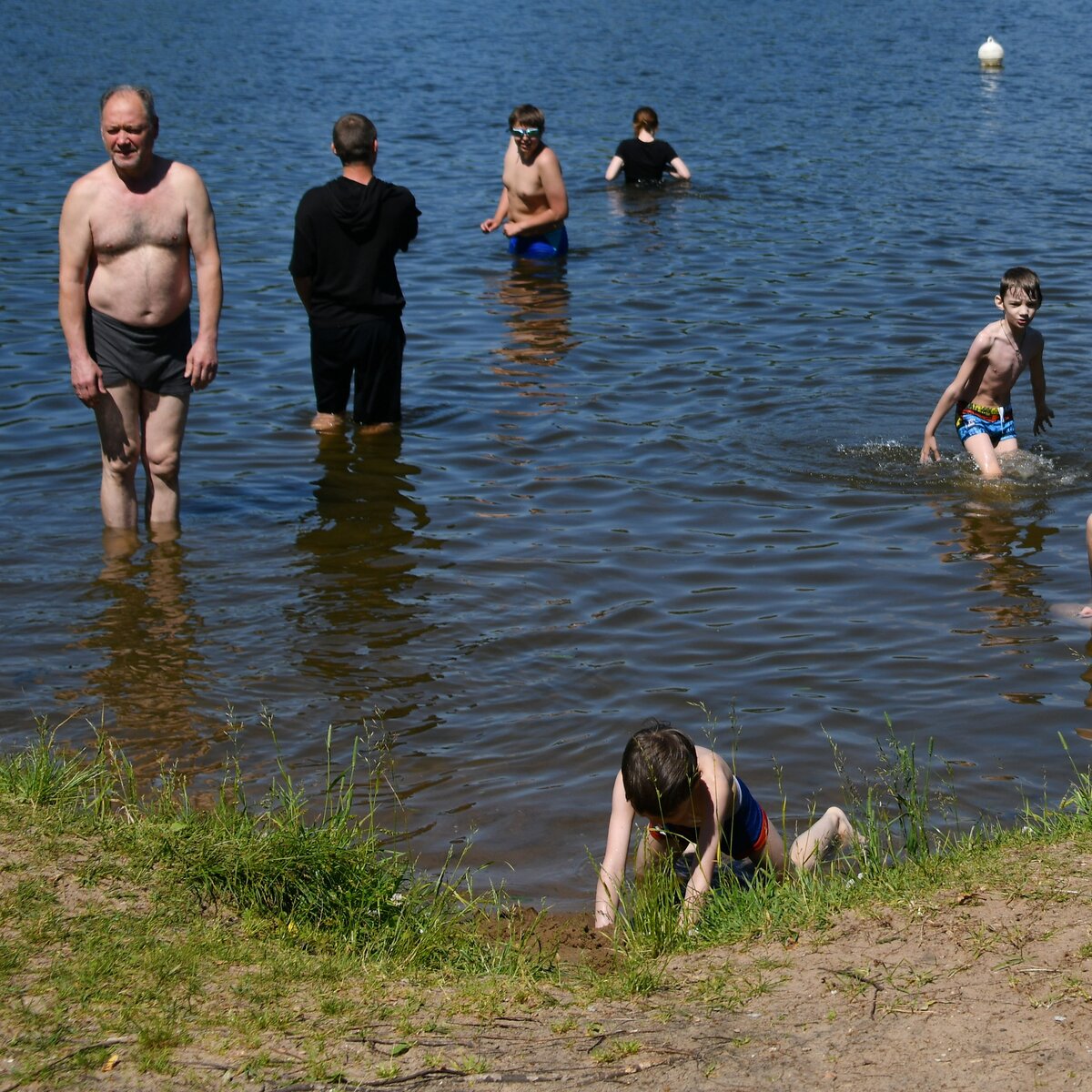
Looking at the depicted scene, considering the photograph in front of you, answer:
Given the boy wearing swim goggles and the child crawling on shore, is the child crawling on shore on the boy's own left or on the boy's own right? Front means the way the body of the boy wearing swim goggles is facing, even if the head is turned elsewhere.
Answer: on the boy's own left

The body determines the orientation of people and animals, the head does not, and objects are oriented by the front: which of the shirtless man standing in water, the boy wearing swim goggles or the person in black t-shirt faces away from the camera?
the person in black t-shirt

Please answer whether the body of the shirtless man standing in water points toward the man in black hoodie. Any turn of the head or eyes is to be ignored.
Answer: no

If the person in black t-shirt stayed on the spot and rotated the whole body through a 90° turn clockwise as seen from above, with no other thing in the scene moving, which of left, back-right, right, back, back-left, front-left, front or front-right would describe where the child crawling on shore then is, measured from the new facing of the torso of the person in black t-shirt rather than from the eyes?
right

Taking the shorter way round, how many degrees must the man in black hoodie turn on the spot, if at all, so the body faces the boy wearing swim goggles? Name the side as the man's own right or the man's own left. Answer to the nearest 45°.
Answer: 0° — they already face them

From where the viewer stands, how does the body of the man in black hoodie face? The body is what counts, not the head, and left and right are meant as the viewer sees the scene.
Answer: facing away from the viewer

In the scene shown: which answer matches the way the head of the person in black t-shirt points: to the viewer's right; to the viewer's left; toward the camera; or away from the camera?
away from the camera

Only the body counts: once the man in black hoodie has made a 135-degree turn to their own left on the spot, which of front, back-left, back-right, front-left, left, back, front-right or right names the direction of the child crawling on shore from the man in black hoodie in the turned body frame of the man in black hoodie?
front-left

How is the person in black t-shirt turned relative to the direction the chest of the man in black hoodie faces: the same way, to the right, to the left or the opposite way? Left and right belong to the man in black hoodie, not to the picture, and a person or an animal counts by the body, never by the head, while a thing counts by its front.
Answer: the same way

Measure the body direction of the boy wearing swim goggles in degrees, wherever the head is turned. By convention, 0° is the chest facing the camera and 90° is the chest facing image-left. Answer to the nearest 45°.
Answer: approximately 45°

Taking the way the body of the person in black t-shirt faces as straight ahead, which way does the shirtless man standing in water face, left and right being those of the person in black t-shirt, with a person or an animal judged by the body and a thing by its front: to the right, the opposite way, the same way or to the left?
the opposite way

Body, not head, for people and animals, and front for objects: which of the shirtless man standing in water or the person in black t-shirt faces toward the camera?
the shirtless man standing in water

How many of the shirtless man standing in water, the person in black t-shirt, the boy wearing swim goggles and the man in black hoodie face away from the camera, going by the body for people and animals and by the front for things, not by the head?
2

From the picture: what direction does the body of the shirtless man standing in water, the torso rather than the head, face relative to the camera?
toward the camera

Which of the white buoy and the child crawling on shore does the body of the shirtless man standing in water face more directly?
the child crawling on shore

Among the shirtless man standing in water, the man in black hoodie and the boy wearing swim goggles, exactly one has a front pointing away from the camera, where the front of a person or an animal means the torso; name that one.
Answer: the man in black hoodie

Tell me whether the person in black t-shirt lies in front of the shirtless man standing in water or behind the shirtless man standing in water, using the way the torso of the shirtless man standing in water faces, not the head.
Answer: behind

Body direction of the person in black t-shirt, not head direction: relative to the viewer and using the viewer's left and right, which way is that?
facing away from the viewer

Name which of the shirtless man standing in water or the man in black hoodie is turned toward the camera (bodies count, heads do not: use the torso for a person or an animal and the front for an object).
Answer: the shirtless man standing in water

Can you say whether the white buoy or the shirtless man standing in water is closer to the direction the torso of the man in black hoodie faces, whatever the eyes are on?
the white buoy
